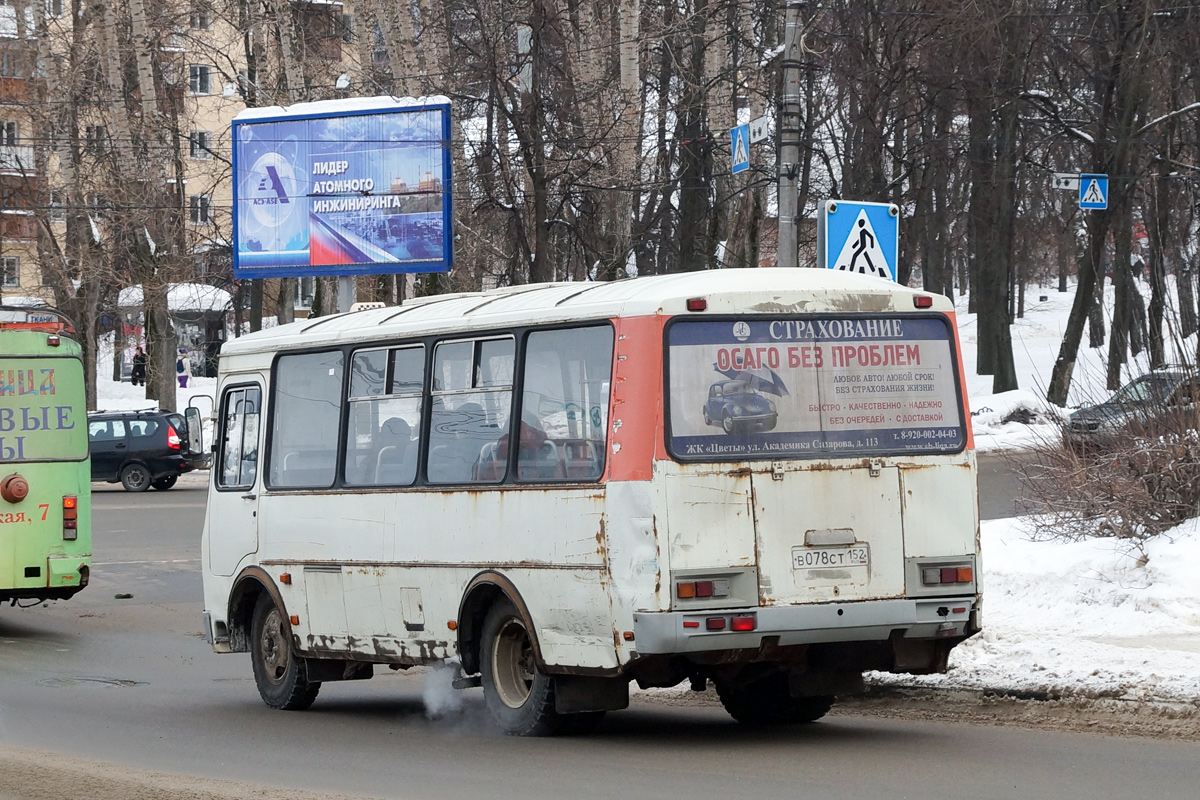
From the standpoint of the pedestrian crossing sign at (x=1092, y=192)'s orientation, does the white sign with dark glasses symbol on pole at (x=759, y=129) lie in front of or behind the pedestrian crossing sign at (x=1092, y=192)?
in front

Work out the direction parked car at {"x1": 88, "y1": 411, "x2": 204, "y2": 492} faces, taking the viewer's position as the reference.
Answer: facing away from the viewer and to the left of the viewer

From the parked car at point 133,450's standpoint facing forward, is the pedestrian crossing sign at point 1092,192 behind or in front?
behind

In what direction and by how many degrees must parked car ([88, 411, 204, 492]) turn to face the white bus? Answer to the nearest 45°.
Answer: approximately 135° to its left

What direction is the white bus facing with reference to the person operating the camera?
facing away from the viewer and to the left of the viewer

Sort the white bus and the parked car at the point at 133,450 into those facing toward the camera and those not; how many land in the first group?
0

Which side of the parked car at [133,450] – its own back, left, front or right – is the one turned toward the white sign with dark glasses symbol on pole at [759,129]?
back

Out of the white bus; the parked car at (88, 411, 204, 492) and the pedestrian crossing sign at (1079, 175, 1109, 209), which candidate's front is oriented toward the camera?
the pedestrian crossing sign
